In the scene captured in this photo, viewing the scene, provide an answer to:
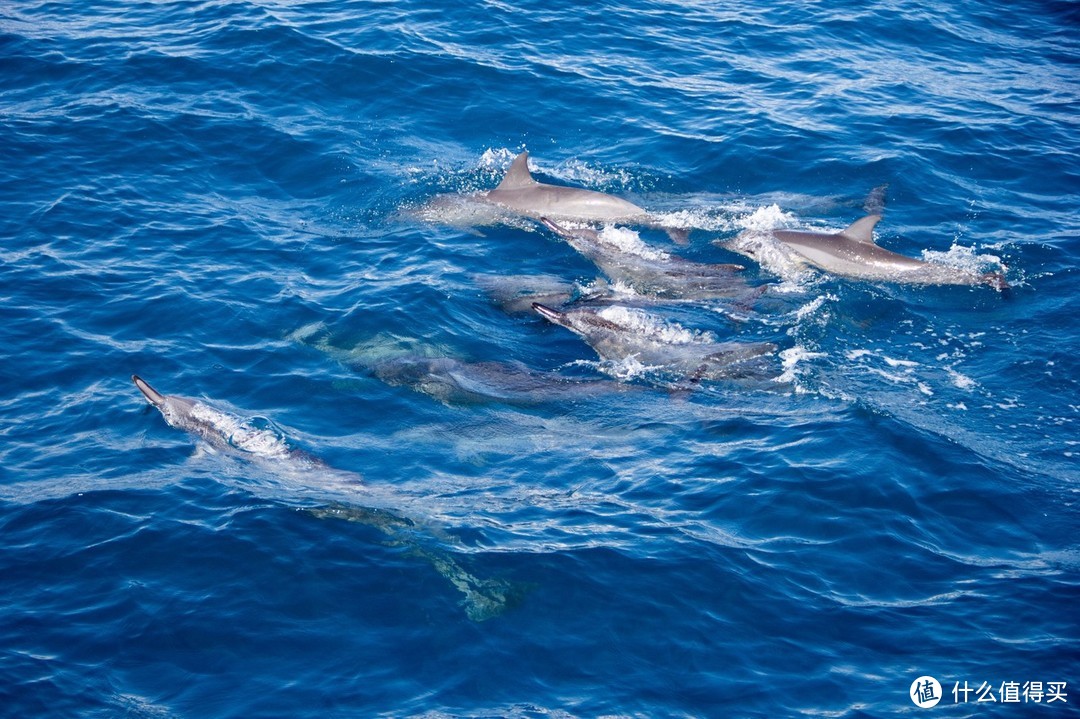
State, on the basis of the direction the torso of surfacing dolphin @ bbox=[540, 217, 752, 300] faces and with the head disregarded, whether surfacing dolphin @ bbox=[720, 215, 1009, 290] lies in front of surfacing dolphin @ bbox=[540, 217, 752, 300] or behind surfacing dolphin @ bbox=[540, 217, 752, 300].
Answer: behind

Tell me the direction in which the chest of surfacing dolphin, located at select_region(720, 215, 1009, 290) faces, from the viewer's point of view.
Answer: to the viewer's left

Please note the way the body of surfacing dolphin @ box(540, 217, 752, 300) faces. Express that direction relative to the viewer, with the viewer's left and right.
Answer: facing to the left of the viewer

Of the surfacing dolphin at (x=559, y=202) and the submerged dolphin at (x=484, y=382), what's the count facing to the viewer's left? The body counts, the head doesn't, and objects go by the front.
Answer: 2

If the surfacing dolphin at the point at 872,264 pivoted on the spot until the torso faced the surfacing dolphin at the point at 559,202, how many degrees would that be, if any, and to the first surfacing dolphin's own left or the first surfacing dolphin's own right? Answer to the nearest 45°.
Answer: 0° — it already faces it

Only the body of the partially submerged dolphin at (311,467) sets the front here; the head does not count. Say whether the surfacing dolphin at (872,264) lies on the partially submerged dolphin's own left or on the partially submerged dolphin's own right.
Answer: on the partially submerged dolphin's own right

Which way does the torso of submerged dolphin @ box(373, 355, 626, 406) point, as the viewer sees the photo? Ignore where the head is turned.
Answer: to the viewer's left

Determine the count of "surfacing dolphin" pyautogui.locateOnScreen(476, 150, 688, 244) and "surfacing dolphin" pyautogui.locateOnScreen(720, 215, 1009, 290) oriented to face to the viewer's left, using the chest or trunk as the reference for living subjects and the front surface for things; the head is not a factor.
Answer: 2
